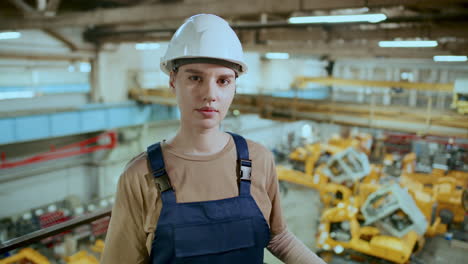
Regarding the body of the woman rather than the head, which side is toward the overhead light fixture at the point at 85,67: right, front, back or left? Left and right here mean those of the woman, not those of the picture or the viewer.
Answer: back

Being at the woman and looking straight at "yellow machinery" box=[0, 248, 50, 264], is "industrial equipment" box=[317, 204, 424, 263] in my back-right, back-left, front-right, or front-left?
front-right

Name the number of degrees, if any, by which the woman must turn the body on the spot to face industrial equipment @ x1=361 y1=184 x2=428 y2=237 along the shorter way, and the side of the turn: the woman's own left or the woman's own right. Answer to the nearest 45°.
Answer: approximately 135° to the woman's own left

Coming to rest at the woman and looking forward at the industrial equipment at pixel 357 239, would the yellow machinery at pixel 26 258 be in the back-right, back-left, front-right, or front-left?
front-left

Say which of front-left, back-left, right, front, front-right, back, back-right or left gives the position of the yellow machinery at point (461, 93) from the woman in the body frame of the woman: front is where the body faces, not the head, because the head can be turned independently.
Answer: back-left

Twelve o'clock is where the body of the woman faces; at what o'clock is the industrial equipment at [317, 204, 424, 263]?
The industrial equipment is roughly at 7 o'clock from the woman.

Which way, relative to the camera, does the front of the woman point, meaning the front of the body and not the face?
toward the camera

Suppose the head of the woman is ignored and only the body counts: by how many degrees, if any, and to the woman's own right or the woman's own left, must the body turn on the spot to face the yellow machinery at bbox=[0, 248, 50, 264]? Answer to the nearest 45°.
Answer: approximately 135° to the woman's own right
